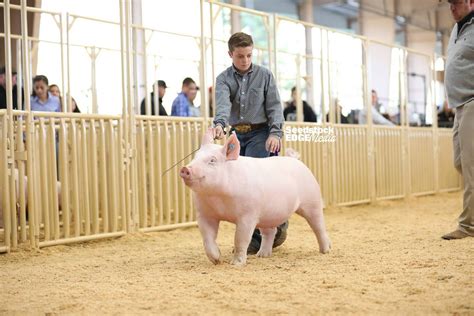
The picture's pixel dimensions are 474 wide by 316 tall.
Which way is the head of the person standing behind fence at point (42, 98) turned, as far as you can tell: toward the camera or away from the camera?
toward the camera

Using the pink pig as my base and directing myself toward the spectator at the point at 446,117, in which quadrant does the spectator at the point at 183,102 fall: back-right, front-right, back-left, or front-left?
front-left

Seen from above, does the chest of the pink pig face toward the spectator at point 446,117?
no

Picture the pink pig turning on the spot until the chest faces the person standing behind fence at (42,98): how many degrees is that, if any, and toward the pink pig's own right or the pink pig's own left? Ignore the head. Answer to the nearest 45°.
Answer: approximately 90° to the pink pig's own right

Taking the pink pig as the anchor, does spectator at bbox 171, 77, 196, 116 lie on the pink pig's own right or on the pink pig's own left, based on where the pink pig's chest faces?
on the pink pig's own right
